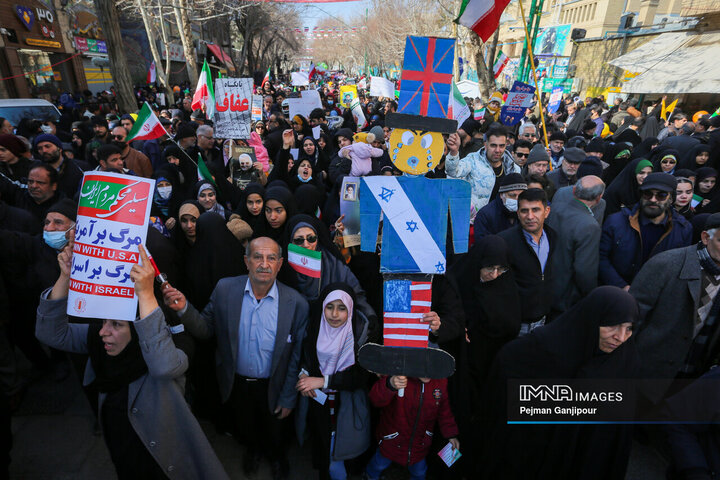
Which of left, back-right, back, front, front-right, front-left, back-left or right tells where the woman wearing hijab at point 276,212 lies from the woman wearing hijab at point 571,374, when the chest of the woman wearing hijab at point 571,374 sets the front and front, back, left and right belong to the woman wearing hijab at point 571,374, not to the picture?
back-right

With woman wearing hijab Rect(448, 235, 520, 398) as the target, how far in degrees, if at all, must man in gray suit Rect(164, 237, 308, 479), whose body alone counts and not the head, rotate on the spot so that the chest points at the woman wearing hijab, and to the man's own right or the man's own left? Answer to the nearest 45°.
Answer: approximately 90° to the man's own left

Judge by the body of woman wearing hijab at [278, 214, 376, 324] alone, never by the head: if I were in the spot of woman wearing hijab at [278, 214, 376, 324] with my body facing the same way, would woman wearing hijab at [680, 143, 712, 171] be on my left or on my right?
on my left

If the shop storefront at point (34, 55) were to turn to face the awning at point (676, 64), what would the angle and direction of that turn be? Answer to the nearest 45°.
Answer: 0° — it already faces it

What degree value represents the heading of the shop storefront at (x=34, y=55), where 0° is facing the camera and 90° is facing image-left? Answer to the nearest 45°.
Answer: approximately 315°

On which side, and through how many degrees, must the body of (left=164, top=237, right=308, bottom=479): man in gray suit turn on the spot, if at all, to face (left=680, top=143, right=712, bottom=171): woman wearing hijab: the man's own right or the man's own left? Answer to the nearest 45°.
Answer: approximately 90° to the man's own left

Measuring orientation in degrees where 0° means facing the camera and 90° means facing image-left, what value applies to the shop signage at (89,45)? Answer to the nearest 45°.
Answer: approximately 315°

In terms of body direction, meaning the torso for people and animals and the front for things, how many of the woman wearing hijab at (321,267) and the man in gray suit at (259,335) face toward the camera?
2

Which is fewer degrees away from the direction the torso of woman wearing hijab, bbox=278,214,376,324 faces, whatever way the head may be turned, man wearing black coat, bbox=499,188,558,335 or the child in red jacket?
the child in red jacket
